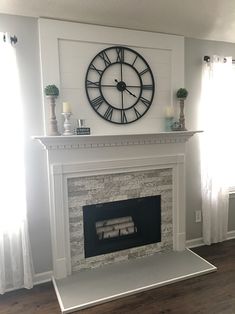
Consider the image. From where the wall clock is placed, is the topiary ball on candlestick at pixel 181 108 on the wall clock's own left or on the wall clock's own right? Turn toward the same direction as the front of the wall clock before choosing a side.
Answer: on the wall clock's own left

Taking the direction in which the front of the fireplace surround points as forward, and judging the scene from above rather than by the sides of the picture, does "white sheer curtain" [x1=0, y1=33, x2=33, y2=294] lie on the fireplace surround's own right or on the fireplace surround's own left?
on the fireplace surround's own right

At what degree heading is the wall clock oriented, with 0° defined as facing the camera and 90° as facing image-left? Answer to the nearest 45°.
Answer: approximately 315°

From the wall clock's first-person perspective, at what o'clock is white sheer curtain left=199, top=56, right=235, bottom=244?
The white sheer curtain is roughly at 10 o'clock from the wall clock.

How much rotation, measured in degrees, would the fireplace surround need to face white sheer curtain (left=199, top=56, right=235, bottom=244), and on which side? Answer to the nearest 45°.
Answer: approximately 45° to its left

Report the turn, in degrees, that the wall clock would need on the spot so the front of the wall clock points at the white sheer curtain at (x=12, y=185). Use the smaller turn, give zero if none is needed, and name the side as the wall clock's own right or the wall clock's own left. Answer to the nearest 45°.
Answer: approximately 90° to the wall clock's own right

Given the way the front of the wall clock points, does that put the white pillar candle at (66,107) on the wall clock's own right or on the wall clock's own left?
on the wall clock's own right

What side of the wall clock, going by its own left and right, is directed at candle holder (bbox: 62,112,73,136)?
right
